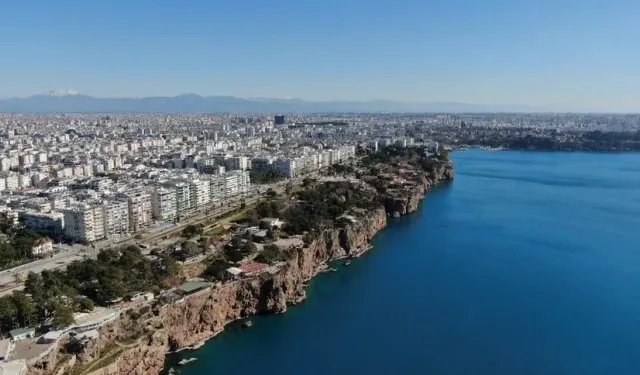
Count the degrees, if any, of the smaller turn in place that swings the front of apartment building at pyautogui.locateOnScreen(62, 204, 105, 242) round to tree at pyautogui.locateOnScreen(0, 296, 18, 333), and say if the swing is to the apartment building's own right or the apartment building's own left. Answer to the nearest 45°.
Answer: approximately 45° to the apartment building's own right

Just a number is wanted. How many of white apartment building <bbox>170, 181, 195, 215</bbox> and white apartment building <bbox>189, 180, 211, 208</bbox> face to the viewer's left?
0

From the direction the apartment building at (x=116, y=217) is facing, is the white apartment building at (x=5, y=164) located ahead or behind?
behind

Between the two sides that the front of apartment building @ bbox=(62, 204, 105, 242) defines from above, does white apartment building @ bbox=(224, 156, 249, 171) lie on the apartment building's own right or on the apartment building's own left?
on the apartment building's own left

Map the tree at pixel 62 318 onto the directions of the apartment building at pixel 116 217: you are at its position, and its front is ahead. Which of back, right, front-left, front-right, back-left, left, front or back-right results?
front-right

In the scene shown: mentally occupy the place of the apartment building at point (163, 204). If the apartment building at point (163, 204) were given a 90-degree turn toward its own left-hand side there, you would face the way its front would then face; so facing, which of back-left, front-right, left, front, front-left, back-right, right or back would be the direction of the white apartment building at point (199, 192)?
front

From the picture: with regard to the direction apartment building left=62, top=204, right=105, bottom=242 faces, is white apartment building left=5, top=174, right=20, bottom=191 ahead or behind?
behind

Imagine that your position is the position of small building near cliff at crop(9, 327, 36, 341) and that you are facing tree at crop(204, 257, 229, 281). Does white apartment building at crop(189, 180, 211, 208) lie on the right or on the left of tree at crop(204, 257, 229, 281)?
left

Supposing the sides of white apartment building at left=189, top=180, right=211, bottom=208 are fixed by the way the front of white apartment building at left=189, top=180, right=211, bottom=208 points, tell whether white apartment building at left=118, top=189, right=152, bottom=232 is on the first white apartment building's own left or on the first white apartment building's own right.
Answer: on the first white apartment building's own right

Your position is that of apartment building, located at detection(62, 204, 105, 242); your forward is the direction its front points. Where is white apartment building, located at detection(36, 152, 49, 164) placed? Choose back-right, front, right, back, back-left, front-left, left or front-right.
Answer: back-left

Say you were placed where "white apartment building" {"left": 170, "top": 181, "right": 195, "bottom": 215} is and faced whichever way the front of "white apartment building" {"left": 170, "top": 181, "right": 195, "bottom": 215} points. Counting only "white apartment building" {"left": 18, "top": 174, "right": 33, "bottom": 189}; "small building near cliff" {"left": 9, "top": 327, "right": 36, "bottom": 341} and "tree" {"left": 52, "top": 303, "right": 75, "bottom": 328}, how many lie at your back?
1
